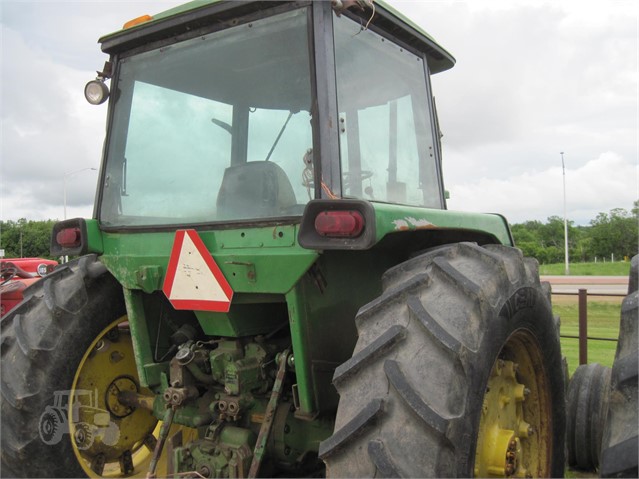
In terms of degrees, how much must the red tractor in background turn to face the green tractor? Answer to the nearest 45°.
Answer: approximately 45° to its right

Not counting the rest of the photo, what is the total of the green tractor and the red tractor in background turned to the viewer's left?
0

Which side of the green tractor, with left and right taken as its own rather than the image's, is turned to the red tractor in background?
left

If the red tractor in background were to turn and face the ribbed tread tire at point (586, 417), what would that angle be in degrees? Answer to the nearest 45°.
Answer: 0° — it already faces it

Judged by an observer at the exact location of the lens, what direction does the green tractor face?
facing away from the viewer and to the right of the viewer

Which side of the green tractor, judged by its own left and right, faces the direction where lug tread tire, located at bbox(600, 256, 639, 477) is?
right
